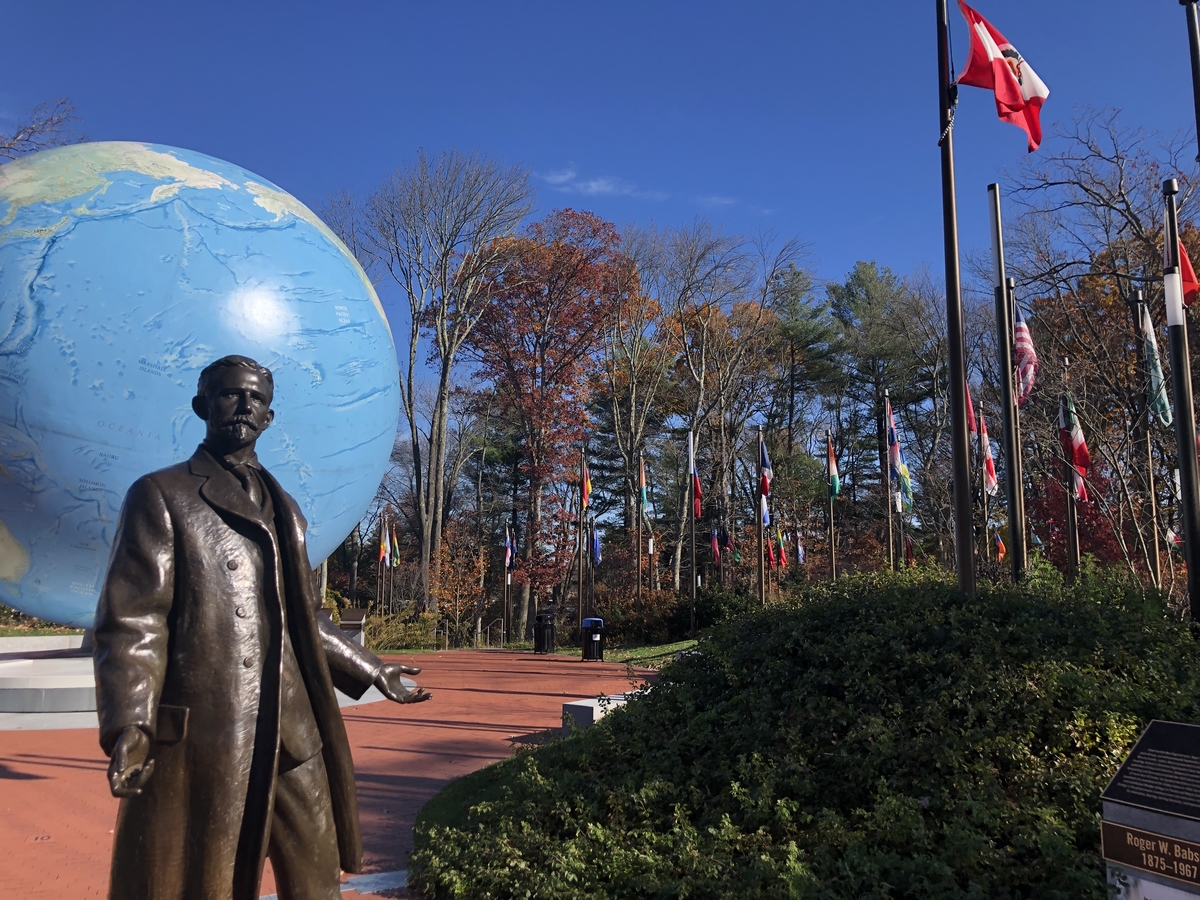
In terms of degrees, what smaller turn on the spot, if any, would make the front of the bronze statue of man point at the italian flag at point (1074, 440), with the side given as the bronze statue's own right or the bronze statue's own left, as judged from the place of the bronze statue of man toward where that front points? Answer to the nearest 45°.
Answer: approximately 90° to the bronze statue's own left

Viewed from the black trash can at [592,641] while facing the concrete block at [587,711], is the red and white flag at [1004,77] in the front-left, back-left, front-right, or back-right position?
front-left

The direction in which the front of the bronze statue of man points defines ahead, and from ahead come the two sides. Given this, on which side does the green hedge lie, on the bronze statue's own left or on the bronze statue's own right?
on the bronze statue's own left

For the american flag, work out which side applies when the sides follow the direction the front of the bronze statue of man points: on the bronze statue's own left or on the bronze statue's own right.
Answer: on the bronze statue's own left

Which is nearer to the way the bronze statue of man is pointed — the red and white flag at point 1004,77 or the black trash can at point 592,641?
the red and white flag

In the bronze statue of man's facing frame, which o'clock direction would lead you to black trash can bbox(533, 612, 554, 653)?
The black trash can is roughly at 8 o'clock from the bronze statue of man.

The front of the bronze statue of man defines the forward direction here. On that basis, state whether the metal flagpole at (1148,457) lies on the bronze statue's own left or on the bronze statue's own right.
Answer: on the bronze statue's own left

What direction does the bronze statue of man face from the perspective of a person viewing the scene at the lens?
facing the viewer and to the right of the viewer

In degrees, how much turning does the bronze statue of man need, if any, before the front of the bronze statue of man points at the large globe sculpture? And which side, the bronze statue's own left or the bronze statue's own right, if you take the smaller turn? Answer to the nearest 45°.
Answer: approximately 135° to the bronze statue's own left

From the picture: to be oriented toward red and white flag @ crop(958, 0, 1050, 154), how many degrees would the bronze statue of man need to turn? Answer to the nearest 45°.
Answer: approximately 90° to its left

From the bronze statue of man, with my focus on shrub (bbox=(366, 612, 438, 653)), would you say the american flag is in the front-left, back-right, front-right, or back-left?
front-right

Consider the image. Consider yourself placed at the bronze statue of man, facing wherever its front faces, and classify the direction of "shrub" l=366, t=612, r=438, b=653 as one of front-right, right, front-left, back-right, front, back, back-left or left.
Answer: back-left

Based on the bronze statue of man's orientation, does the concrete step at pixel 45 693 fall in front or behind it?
behind
